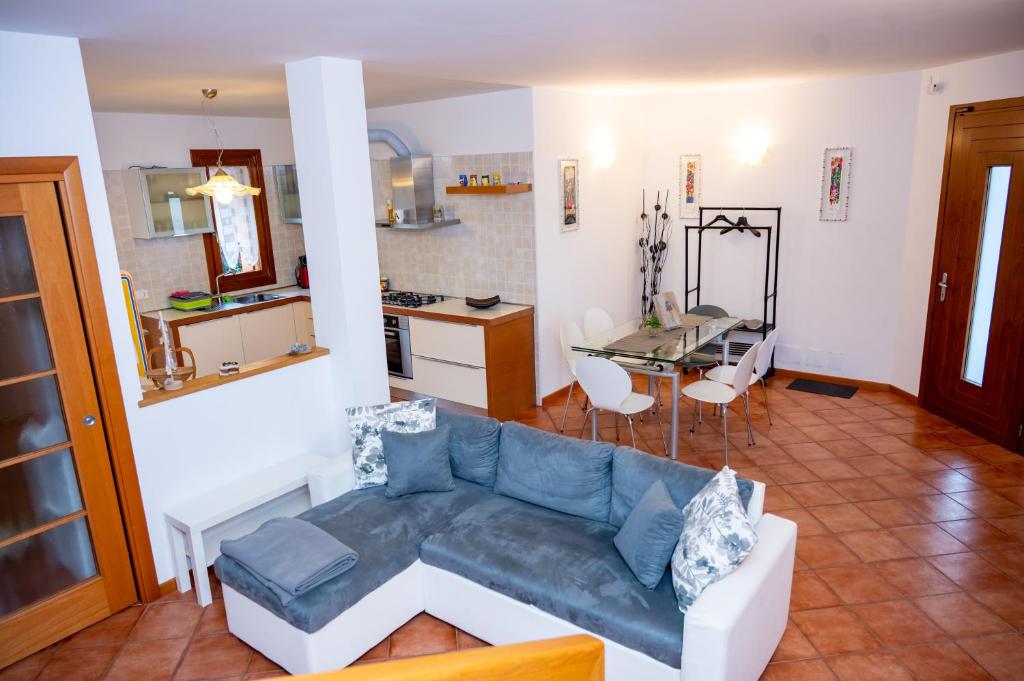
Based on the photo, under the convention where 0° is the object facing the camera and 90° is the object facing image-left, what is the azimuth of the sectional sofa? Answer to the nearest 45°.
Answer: approximately 45°

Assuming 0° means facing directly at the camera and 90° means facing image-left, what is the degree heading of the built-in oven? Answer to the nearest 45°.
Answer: approximately 45°

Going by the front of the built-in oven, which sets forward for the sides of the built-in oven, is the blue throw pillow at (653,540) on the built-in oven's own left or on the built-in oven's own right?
on the built-in oven's own left

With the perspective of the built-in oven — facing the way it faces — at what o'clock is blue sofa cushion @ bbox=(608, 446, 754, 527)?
The blue sofa cushion is roughly at 10 o'clock from the built-in oven.

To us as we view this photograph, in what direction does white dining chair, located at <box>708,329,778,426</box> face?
facing to the left of the viewer

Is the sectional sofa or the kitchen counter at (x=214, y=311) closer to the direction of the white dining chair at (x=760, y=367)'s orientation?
the kitchen counter

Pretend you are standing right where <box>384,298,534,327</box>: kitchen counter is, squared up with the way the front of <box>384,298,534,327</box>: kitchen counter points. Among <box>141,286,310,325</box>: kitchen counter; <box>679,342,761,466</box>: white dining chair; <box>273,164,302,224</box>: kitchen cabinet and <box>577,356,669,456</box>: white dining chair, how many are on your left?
2

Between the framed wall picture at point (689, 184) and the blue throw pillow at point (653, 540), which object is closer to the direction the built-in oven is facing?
the blue throw pillow

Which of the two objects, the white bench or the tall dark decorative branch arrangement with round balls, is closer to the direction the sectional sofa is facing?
the white bench

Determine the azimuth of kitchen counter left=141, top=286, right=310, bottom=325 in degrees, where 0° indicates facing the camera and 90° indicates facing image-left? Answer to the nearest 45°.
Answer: approximately 315°

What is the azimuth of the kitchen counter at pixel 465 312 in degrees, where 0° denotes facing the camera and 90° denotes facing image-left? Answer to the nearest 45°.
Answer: approximately 45°
